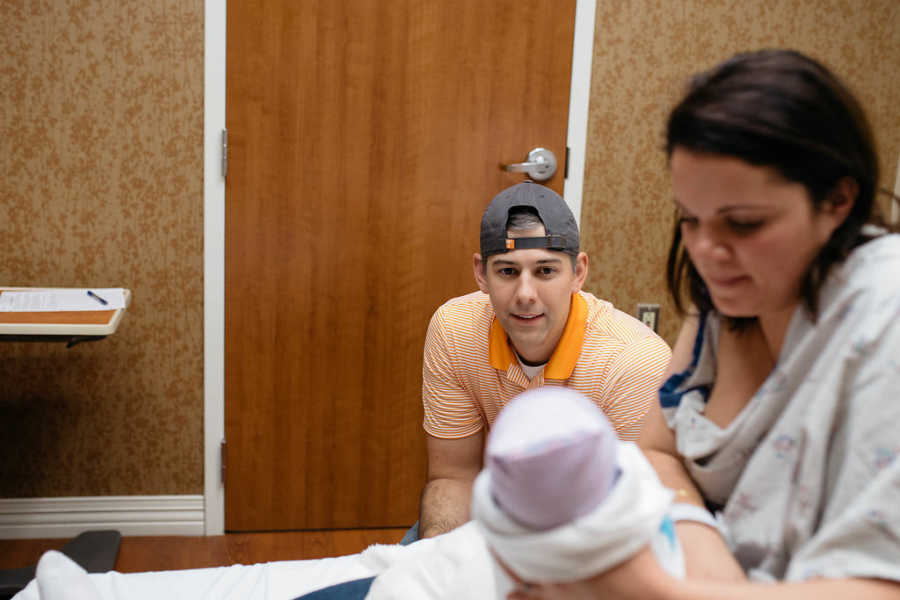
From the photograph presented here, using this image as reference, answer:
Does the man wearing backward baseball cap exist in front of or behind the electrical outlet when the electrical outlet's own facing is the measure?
in front

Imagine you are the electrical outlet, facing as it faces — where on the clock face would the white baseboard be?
The white baseboard is roughly at 2 o'clock from the electrical outlet.

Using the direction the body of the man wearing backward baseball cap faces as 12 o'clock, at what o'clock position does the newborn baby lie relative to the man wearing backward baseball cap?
The newborn baby is roughly at 12 o'clock from the man wearing backward baseball cap.

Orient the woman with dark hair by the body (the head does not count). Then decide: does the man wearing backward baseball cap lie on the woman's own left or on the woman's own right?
on the woman's own right

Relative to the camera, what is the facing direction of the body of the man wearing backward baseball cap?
toward the camera

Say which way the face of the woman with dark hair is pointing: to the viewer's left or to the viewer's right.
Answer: to the viewer's left

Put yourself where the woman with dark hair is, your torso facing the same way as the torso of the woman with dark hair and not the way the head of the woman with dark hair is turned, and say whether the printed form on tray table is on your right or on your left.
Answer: on your right

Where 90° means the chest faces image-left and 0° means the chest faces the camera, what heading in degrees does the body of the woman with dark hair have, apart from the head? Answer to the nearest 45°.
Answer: approximately 45°

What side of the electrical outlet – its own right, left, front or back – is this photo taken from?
front

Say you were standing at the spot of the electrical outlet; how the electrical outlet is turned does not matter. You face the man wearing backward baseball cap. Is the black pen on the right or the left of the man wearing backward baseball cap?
right

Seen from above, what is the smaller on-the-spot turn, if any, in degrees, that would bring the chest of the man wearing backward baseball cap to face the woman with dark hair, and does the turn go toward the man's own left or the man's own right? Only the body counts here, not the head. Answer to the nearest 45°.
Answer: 0° — they already face them

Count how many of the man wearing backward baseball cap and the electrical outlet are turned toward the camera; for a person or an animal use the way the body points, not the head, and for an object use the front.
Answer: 2

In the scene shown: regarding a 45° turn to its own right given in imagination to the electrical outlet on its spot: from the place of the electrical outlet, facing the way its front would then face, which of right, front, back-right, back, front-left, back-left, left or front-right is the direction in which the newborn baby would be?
front-left
